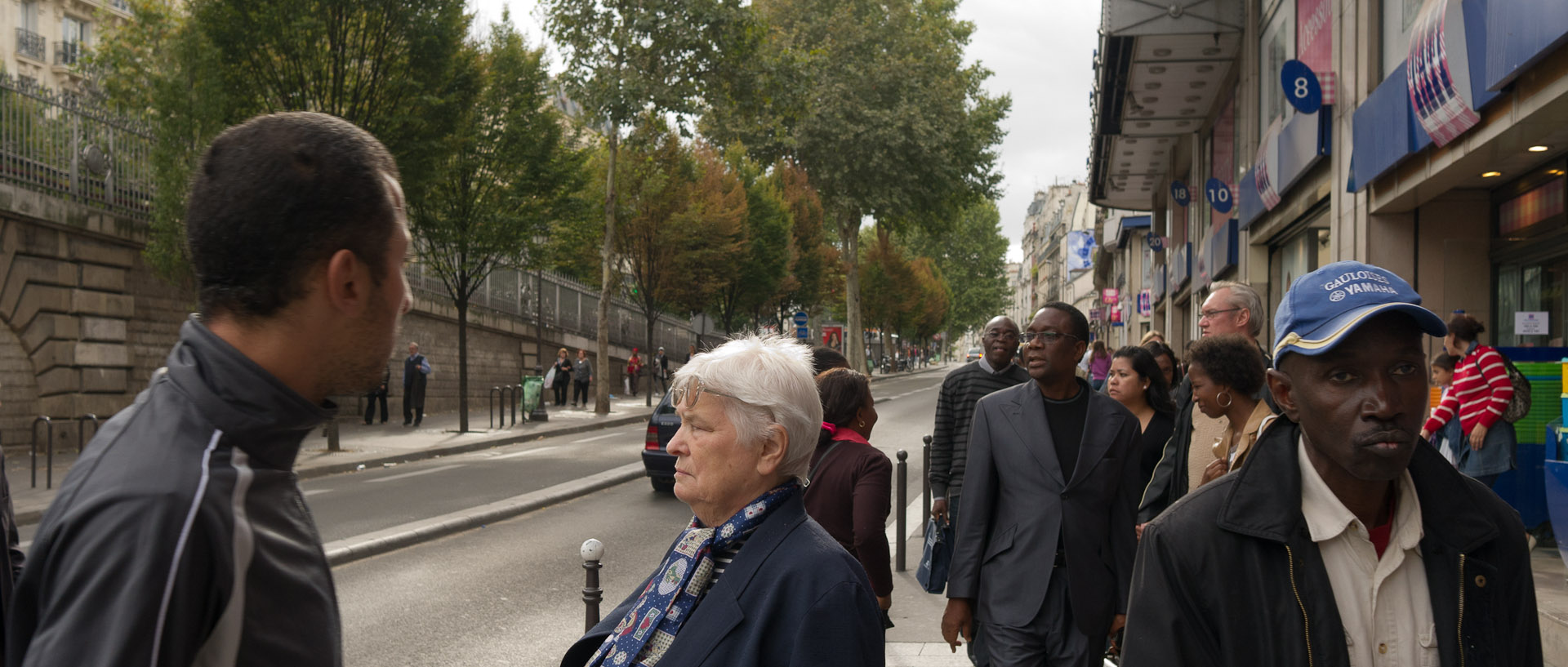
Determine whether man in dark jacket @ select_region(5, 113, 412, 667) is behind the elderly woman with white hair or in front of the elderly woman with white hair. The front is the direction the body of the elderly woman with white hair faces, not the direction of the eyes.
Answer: in front

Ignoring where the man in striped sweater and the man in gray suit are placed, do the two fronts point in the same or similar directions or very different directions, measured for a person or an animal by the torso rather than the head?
same or similar directions

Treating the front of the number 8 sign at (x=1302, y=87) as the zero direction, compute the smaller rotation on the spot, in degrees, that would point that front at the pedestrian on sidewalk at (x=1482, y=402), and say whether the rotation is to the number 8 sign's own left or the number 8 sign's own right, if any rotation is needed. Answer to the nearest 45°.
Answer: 0° — it already faces them

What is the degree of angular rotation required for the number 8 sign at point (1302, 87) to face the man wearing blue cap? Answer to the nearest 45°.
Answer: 0° — it already faces them

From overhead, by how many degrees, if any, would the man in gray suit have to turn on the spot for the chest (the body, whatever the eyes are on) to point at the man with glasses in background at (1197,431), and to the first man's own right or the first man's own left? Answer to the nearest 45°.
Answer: approximately 135° to the first man's own left

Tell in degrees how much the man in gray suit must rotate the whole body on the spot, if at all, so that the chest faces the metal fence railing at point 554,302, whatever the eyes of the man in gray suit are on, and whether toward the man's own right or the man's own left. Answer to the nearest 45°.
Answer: approximately 135° to the man's own right

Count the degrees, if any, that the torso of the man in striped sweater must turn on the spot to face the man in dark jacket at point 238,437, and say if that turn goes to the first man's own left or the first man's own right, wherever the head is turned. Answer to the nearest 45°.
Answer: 0° — they already face them

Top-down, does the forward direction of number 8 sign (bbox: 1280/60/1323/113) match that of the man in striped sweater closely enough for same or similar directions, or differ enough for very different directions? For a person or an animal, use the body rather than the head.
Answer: same or similar directions

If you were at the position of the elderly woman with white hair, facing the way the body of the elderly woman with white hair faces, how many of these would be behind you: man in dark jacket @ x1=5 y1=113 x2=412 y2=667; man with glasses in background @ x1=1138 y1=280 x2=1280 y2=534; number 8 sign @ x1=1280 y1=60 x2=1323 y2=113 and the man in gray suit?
3

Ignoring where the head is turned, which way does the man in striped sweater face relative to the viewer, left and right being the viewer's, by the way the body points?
facing the viewer

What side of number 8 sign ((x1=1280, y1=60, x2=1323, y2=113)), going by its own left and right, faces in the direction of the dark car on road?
right

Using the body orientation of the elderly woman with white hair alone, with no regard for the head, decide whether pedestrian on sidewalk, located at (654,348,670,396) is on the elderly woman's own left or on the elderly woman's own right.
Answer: on the elderly woman's own right

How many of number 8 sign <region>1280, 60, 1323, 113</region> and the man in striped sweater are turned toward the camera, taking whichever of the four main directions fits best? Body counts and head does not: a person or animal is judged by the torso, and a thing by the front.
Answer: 2
